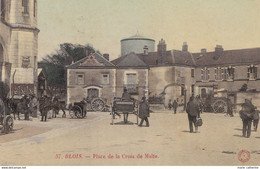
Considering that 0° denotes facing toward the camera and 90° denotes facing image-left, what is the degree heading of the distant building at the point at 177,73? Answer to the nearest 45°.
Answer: approximately 0°

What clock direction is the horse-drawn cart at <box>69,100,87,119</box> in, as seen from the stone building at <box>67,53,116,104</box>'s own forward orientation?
The horse-drawn cart is roughly at 12 o'clock from the stone building.

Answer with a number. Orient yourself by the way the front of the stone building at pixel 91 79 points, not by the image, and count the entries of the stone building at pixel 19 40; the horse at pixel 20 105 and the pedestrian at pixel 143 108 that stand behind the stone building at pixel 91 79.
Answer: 0

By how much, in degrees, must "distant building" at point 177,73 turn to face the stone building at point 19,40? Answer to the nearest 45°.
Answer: approximately 45° to its right

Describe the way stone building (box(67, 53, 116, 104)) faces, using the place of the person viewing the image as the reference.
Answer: facing the viewer

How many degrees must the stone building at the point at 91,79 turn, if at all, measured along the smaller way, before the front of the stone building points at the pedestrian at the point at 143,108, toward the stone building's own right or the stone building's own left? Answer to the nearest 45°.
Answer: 0° — it already faces them
